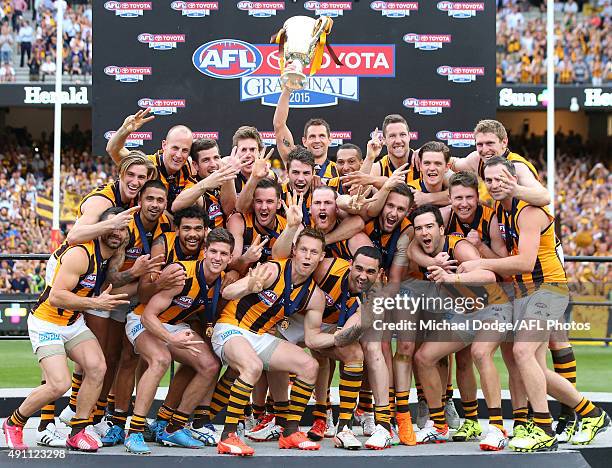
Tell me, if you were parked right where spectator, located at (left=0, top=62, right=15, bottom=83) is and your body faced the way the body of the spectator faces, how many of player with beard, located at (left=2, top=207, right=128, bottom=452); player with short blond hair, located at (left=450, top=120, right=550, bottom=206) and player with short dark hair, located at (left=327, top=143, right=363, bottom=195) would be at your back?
0

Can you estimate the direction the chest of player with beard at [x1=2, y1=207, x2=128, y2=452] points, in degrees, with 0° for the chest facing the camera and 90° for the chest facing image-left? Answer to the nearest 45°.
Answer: approximately 315°

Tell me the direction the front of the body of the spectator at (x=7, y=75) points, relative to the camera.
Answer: toward the camera

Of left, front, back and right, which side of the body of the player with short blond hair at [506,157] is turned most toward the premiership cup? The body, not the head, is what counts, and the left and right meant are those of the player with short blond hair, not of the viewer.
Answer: right

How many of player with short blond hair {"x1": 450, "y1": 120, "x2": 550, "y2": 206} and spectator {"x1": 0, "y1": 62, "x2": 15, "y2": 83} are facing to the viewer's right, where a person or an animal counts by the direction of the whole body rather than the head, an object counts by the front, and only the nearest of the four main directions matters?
0

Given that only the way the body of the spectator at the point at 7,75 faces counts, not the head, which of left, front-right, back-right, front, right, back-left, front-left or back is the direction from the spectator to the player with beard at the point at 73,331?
front

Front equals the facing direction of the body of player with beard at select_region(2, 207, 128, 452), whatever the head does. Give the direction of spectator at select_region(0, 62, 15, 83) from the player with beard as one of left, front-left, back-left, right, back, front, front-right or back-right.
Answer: back-left

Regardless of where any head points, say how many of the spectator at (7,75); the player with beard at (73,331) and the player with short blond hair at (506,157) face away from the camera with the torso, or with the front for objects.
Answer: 0

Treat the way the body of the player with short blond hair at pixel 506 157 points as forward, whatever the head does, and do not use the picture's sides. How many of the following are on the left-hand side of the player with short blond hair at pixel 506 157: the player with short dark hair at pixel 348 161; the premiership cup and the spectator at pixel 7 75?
0

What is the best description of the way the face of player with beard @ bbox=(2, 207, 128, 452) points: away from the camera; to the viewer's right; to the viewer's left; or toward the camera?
toward the camera

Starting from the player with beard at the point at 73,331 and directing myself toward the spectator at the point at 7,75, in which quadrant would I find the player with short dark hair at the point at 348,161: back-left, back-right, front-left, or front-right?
front-right

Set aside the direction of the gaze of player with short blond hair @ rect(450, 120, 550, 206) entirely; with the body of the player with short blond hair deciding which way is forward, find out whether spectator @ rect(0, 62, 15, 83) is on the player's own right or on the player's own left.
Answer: on the player's own right

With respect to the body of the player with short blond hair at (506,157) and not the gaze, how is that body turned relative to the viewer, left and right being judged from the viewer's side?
facing the viewer and to the left of the viewer

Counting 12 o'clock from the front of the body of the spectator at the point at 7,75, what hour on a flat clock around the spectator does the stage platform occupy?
The stage platform is roughly at 12 o'clock from the spectator.
